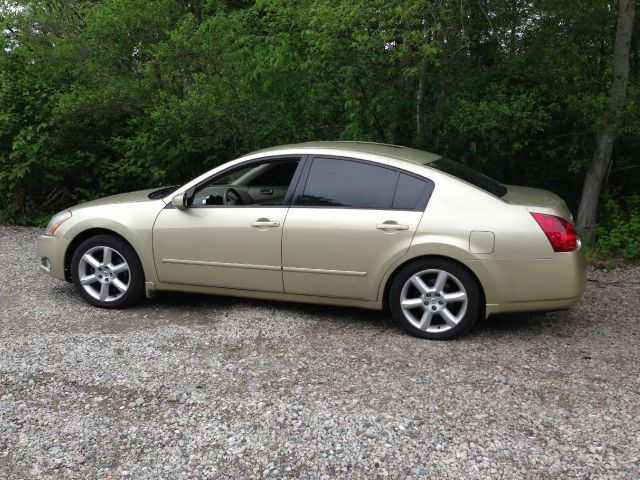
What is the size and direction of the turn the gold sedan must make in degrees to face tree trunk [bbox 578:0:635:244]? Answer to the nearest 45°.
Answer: approximately 135° to its right

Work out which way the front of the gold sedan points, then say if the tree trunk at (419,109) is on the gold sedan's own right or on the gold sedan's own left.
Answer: on the gold sedan's own right

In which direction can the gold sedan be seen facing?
to the viewer's left
